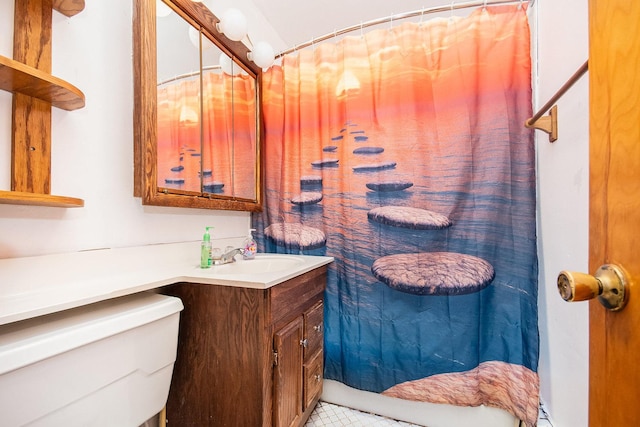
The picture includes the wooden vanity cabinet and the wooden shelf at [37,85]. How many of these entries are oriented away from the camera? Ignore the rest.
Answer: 0

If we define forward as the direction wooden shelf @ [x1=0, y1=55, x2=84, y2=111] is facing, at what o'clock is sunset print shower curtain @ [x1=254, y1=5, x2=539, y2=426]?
The sunset print shower curtain is roughly at 11 o'clock from the wooden shelf.

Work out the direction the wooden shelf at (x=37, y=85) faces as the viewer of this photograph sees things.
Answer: facing the viewer and to the right of the viewer

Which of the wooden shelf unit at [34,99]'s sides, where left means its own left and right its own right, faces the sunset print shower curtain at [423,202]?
front

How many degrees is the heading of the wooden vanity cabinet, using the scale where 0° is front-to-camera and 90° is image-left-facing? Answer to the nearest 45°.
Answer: approximately 315°

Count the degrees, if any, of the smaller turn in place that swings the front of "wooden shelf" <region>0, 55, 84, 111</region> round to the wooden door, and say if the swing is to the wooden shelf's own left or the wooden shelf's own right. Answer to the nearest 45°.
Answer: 0° — it already faces it
